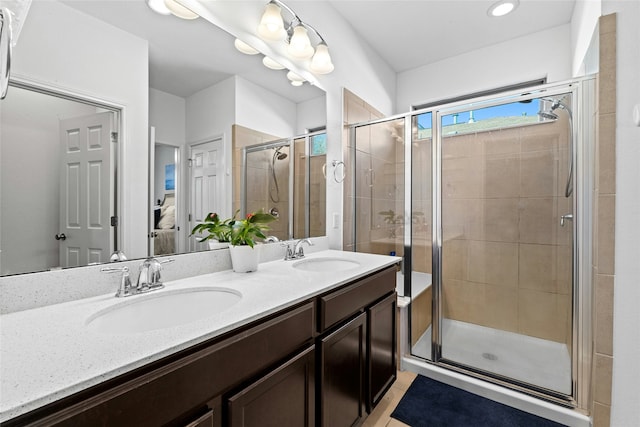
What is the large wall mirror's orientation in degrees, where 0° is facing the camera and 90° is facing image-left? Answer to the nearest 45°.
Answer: approximately 315°

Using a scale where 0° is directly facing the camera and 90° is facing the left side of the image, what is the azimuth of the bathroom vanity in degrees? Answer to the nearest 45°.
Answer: approximately 315°

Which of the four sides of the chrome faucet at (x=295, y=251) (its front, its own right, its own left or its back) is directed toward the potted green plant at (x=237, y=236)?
right

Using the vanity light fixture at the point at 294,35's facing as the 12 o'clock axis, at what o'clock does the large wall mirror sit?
The large wall mirror is roughly at 3 o'clock from the vanity light fixture.

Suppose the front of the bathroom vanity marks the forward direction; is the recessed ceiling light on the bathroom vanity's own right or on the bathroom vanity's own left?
on the bathroom vanity's own left

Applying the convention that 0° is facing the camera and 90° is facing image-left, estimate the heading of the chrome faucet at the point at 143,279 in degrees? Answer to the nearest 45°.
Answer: approximately 315°

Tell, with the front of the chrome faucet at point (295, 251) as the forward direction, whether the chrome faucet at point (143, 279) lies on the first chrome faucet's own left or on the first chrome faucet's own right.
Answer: on the first chrome faucet's own right

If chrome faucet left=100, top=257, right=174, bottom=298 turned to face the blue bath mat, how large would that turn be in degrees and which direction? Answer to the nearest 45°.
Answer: approximately 45° to its left

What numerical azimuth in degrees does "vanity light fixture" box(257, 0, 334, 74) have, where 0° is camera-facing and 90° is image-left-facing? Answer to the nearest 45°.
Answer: approximately 315°
